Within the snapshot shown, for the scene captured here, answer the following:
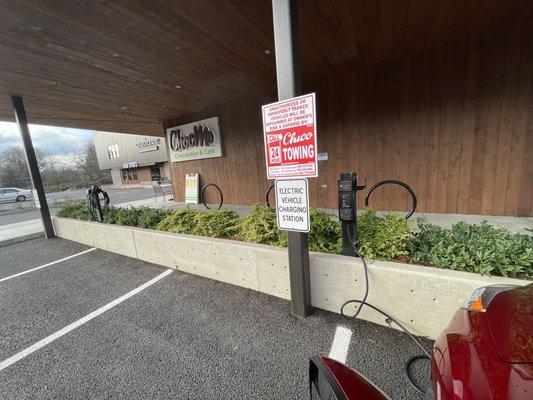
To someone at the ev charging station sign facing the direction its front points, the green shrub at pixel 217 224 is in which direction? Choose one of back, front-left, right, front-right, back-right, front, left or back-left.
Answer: back-right

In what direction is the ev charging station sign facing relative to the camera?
toward the camera

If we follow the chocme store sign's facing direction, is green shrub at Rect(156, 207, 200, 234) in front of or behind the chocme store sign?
in front

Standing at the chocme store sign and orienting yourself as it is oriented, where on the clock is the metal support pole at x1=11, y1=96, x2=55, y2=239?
The metal support pole is roughly at 1 o'clock from the chocme store sign.

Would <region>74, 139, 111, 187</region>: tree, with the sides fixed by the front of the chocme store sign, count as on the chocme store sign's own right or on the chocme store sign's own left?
on the chocme store sign's own right

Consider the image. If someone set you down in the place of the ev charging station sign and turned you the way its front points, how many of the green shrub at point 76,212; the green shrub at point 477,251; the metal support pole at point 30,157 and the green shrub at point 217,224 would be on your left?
1

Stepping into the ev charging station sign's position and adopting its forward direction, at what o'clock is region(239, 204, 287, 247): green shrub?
The green shrub is roughly at 5 o'clock from the ev charging station sign.

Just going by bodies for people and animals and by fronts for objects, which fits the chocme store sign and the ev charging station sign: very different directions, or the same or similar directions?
same or similar directions

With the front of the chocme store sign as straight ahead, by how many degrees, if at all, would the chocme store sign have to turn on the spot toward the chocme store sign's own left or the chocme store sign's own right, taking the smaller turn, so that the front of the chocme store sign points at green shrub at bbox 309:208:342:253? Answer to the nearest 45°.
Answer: approximately 45° to the chocme store sign's own left

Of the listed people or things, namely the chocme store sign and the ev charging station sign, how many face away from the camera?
0

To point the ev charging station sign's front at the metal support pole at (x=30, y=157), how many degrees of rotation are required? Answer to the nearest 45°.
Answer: approximately 135° to its right

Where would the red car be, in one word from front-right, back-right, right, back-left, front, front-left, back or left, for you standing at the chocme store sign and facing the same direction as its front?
front-left

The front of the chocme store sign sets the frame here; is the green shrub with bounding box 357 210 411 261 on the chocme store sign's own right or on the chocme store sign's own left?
on the chocme store sign's own left

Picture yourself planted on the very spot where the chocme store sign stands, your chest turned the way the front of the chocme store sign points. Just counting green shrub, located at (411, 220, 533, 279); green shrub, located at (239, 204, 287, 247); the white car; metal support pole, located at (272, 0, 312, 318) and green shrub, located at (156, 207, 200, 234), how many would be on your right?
1
